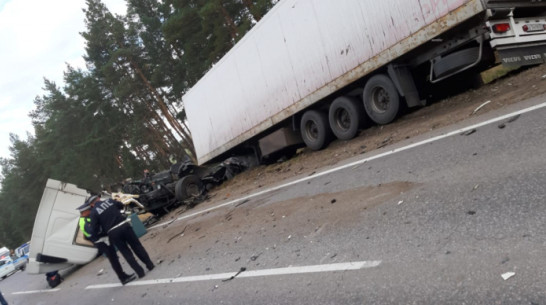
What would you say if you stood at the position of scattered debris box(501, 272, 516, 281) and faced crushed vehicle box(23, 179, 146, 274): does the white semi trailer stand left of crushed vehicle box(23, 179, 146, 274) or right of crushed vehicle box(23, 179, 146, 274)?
right

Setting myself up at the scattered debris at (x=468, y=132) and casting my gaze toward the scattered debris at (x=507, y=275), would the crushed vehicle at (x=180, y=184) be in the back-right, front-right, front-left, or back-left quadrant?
back-right

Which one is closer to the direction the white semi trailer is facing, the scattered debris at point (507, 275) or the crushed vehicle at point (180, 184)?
the crushed vehicle

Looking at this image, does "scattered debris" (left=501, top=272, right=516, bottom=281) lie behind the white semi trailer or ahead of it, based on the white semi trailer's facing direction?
behind

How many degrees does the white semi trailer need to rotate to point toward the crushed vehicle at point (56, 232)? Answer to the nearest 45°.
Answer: approximately 45° to its left

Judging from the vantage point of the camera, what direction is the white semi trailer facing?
facing away from the viewer and to the left of the viewer

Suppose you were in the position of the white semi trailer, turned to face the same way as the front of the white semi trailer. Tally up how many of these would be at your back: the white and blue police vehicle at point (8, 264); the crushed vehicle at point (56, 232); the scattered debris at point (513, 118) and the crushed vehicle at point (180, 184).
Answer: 1

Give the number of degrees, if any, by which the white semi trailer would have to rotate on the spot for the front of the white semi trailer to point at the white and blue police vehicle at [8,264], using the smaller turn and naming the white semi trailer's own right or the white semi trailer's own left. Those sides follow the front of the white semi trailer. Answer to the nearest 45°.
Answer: approximately 45° to the white semi trailer's own left

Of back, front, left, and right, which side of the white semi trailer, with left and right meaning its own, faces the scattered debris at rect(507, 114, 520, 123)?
back

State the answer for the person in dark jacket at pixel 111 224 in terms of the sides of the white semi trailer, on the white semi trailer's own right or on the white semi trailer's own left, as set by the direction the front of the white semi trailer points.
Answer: on the white semi trailer's own left

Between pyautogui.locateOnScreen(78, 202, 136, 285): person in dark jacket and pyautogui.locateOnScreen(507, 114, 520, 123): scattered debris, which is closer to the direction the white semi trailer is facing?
the person in dark jacket

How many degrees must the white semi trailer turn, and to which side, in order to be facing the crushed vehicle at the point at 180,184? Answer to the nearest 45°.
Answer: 0° — it already faces it

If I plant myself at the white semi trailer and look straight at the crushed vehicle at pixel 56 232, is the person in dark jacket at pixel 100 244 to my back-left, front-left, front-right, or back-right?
front-left

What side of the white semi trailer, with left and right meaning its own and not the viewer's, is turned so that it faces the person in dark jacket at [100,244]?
left
